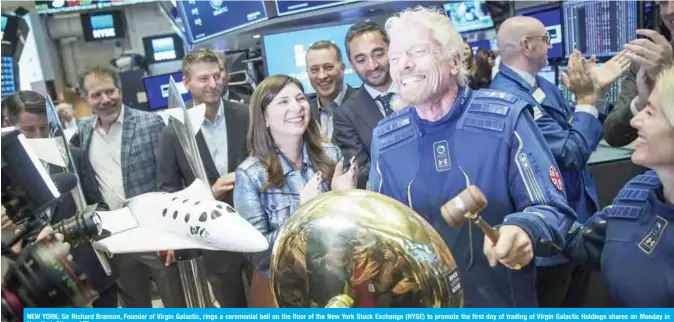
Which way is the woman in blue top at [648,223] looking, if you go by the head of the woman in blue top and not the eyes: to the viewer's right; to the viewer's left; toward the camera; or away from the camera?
to the viewer's left

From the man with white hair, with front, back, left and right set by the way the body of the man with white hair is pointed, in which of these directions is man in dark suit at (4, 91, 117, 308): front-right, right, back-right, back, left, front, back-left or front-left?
front-right

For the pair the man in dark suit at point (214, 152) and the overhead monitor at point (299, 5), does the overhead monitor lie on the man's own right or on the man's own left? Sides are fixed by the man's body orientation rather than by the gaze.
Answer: on the man's own left

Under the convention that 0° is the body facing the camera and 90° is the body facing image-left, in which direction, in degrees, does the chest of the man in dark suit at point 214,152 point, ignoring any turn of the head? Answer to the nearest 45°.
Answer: approximately 315°

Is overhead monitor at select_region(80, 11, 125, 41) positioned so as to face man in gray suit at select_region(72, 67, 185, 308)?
yes

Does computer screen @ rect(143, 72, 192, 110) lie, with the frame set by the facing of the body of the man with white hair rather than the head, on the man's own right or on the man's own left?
on the man's own right

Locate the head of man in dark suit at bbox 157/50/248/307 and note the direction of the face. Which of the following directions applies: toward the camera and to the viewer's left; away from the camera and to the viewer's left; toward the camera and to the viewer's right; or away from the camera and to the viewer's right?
toward the camera and to the viewer's right

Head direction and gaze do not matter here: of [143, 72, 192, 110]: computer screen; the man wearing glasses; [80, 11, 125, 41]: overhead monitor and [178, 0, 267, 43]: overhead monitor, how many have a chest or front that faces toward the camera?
3
